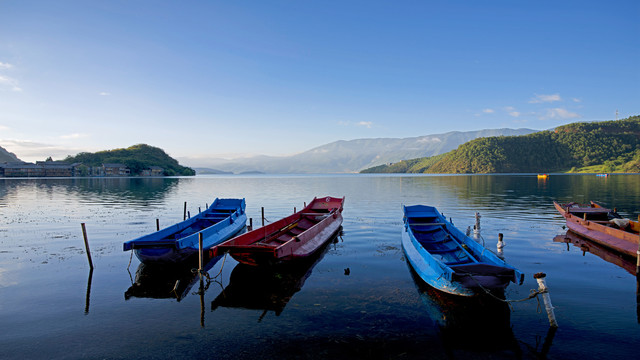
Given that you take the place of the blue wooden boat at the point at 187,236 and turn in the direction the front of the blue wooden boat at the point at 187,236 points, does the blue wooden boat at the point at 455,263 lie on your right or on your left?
on your left

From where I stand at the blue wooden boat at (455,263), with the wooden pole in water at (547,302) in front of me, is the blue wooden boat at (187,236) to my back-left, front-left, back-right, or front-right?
back-right

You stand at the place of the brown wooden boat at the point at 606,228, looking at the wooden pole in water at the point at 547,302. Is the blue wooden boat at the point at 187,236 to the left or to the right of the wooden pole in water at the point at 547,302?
right

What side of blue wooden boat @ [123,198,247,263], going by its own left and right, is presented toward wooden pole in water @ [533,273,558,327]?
left

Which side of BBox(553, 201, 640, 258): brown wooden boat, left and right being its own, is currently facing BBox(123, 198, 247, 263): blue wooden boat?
right
